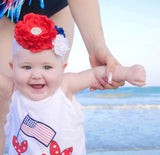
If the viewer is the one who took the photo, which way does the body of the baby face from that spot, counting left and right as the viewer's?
facing the viewer
